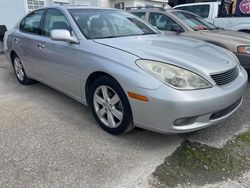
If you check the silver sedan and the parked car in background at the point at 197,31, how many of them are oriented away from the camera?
0

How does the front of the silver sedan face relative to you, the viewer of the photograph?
facing the viewer and to the right of the viewer

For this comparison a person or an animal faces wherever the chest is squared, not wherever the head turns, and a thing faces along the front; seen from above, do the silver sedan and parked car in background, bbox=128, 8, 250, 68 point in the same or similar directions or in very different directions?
same or similar directions

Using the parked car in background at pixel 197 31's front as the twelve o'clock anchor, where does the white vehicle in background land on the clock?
The white vehicle in background is roughly at 8 o'clock from the parked car in background.

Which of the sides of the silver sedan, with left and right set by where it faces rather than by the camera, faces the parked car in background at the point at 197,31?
left

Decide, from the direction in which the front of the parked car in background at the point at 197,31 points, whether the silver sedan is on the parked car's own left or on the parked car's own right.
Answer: on the parked car's own right

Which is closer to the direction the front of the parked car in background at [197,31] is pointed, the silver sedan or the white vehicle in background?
the silver sedan

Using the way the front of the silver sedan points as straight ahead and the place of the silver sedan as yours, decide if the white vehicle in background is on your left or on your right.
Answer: on your left
